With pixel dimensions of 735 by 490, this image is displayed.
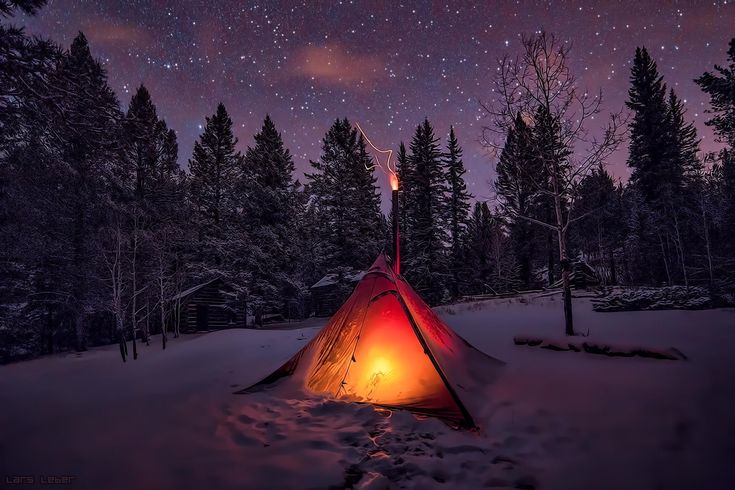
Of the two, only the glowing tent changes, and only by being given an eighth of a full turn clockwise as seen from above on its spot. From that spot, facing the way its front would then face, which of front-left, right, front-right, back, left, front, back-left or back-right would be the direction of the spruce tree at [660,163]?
back

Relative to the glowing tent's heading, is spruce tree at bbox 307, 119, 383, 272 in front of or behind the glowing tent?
behind

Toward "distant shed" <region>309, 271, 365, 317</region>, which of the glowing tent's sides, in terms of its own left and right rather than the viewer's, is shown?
back

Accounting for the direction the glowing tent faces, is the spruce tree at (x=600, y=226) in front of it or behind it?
behind

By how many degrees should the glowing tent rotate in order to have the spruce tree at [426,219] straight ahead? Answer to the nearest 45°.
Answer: approximately 180°

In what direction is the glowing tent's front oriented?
toward the camera

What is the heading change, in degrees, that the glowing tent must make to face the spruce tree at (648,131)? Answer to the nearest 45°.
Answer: approximately 135° to its left
